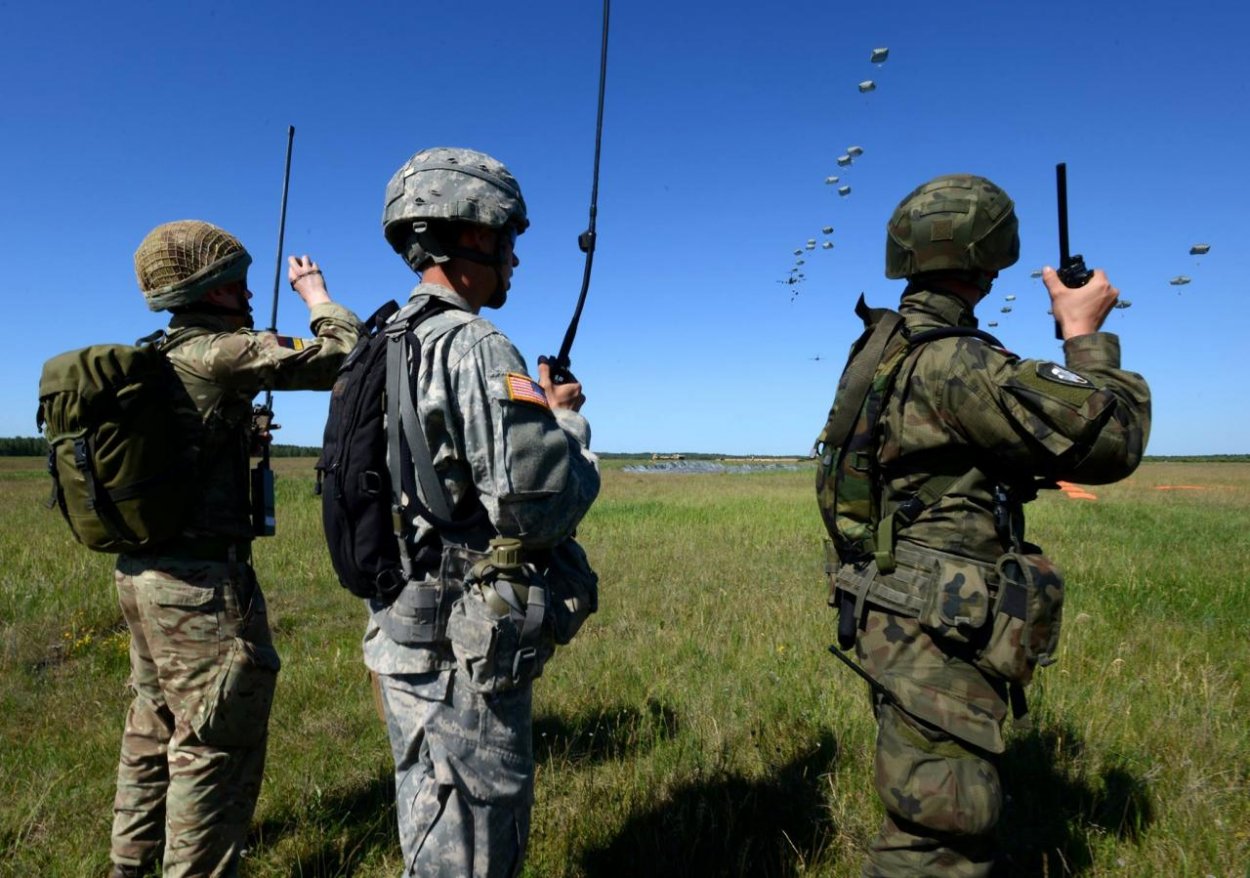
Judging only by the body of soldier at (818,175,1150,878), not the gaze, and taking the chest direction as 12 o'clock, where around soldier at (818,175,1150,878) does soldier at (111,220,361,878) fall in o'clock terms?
soldier at (111,220,361,878) is roughly at 7 o'clock from soldier at (818,175,1150,878).

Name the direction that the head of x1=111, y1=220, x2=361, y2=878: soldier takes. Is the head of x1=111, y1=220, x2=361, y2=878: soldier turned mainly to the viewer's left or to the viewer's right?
to the viewer's right

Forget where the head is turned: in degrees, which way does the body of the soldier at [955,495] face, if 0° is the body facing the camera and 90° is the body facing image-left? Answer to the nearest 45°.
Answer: approximately 225°

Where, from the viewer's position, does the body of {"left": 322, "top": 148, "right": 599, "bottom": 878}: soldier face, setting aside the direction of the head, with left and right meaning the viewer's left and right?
facing to the right of the viewer

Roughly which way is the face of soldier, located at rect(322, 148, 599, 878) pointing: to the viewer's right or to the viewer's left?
to the viewer's right

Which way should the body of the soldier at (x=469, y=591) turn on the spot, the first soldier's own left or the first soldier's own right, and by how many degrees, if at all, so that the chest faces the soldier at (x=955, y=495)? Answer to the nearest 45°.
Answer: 0° — they already face them

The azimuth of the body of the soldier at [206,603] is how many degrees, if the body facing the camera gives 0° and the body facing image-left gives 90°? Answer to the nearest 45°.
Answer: approximately 225°
